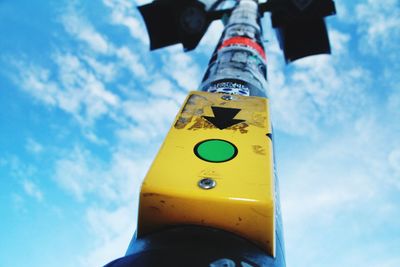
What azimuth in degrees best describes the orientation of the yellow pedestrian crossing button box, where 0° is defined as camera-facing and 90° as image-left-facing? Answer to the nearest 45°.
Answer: approximately 0°
